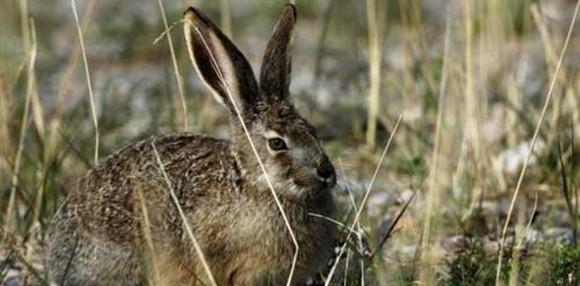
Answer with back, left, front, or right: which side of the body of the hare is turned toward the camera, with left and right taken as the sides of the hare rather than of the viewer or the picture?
right

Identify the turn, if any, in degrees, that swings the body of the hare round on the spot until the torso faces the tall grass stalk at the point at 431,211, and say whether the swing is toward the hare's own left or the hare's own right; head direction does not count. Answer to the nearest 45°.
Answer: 0° — it already faces it

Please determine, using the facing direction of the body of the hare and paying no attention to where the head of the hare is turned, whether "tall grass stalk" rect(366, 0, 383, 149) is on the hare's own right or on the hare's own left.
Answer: on the hare's own left
